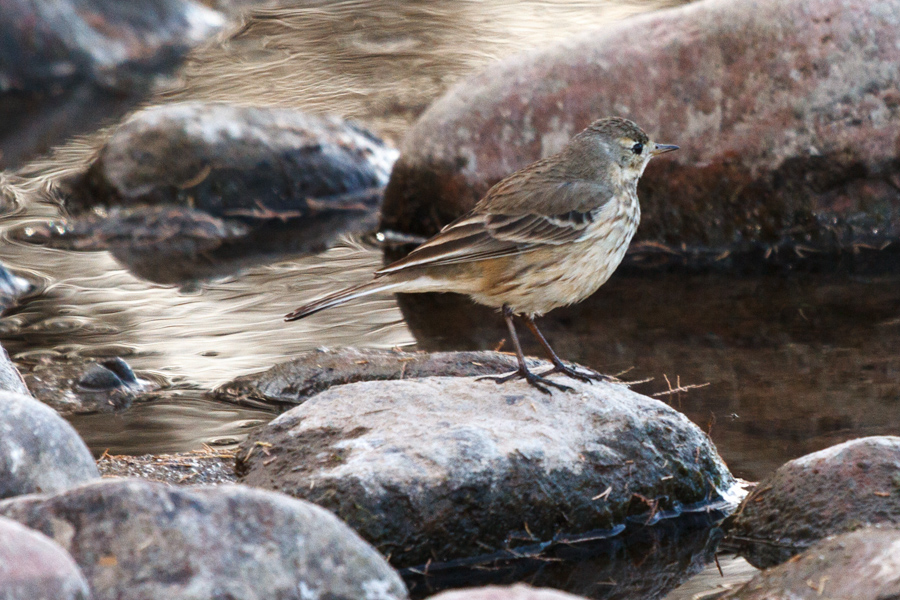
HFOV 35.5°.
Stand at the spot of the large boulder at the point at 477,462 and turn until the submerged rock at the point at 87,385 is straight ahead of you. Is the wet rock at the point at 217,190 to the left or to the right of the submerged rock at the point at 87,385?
right

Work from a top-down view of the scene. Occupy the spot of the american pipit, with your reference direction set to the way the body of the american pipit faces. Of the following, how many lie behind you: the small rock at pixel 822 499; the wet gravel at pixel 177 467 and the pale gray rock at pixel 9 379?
2

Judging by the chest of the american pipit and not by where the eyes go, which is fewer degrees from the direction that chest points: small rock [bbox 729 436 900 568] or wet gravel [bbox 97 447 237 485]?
the small rock

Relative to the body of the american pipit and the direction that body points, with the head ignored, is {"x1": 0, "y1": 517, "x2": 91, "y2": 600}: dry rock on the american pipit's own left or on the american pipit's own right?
on the american pipit's own right

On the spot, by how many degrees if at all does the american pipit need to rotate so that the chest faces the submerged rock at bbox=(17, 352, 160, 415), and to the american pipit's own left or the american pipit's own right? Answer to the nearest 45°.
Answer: approximately 180°

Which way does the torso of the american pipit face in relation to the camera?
to the viewer's right

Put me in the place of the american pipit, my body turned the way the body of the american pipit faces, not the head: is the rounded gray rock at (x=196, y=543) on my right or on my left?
on my right

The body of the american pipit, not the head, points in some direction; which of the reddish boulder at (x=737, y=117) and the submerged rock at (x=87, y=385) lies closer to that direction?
the reddish boulder

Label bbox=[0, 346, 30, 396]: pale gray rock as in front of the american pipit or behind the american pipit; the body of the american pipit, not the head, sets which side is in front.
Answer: behind

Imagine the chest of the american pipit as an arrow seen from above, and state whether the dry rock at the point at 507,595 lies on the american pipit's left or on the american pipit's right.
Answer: on the american pipit's right

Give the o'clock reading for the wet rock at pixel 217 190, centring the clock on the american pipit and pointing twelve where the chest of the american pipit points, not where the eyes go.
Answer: The wet rock is roughly at 8 o'clock from the american pipit.

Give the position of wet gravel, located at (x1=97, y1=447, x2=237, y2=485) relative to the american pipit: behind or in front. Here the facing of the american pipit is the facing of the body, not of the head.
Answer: behind
